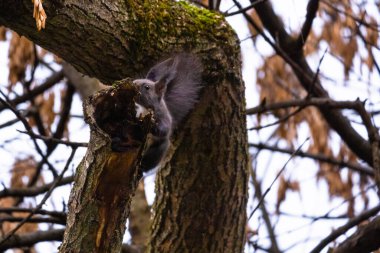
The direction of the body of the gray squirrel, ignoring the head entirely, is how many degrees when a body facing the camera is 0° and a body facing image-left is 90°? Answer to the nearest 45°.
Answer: approximately 90°
